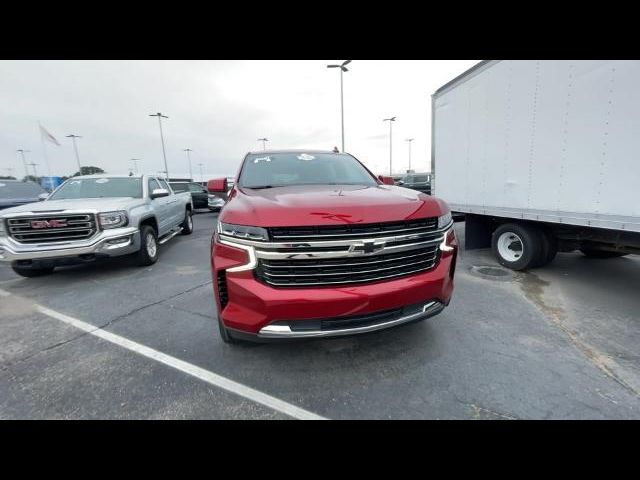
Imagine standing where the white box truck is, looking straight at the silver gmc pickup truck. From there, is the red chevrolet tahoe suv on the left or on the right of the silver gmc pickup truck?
left

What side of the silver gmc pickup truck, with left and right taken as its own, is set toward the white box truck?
left

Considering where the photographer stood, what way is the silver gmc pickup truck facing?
facing the viewer and to the left of the viewer

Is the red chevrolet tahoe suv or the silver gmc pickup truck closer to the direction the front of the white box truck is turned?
the red chevrolet tahoe suv

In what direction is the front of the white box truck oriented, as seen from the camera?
facing the viewer and to the right of the viewer

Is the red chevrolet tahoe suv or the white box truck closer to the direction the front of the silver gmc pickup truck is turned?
the red chevrolet tahoe suv

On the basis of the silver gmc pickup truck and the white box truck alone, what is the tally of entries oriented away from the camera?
0

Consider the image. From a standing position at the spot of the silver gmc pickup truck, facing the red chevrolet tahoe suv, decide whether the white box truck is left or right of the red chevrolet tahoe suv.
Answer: left

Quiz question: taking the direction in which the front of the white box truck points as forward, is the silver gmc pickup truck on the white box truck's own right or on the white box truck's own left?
on the white box truck's own right
